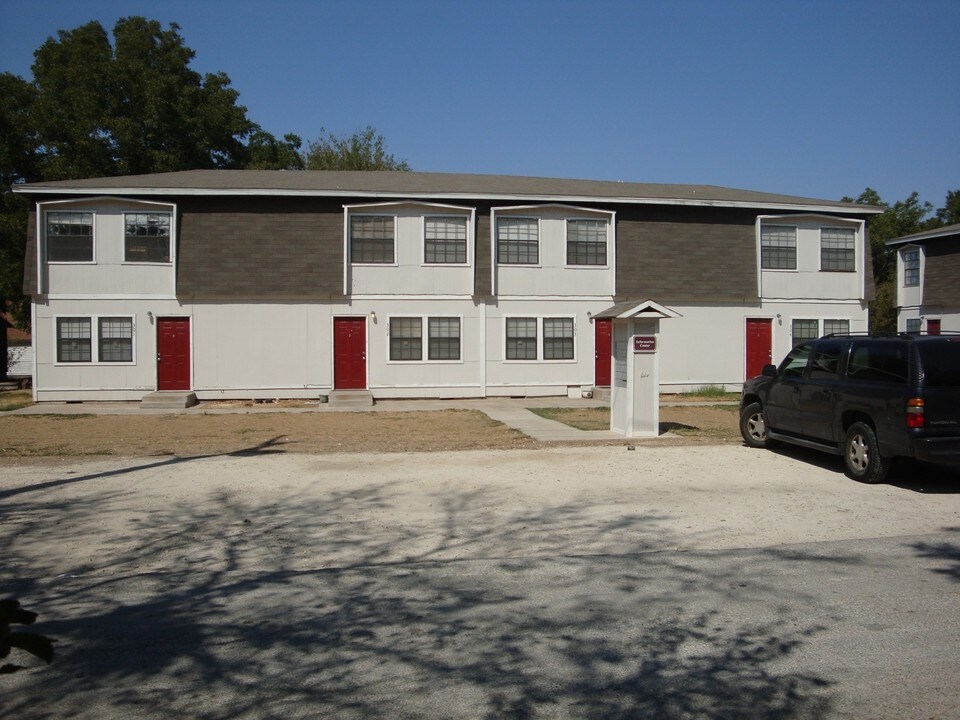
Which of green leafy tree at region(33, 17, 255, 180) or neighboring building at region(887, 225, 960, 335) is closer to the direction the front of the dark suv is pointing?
the green leafy tree

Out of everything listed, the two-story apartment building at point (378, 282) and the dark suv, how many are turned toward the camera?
1

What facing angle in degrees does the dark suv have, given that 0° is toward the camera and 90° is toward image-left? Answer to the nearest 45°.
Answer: approximately 135°

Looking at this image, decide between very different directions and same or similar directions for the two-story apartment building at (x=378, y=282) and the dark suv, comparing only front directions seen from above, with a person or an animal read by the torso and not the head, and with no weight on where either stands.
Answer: very different directions

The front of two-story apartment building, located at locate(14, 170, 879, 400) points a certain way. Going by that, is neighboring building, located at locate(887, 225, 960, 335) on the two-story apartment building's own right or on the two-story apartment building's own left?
on the two-story apartment building's own left

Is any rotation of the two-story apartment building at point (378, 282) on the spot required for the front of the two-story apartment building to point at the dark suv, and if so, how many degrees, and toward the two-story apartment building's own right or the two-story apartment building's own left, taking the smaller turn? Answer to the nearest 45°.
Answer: approximately 45° to the two-story apartment building's own left
